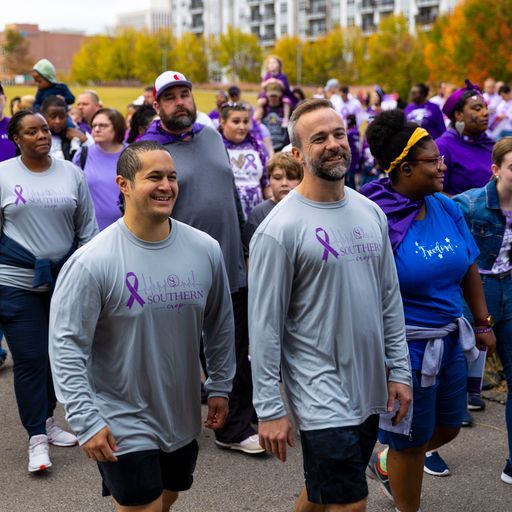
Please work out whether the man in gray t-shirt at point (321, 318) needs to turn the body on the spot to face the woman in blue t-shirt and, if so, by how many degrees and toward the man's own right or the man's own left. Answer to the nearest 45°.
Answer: approximately 90° to the man's own left

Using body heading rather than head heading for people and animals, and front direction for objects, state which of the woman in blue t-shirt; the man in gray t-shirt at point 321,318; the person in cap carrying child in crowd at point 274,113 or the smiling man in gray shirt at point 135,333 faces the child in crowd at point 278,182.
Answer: the person in cap carrying child in crowd at point 274,113

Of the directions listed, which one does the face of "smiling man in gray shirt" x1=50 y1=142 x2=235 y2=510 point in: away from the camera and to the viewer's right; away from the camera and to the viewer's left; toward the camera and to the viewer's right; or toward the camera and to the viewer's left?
toward the camera and to the viewer's right

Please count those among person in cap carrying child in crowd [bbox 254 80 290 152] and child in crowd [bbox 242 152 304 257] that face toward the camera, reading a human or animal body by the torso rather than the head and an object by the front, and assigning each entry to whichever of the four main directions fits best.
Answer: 2

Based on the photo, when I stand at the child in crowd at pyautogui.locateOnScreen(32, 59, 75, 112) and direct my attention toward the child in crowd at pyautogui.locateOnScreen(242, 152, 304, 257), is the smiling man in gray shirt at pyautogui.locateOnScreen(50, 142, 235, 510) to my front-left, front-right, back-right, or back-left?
front-right

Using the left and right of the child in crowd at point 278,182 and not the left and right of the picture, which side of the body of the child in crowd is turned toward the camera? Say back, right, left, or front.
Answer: front

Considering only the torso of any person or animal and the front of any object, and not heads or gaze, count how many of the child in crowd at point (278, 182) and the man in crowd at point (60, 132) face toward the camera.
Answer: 2

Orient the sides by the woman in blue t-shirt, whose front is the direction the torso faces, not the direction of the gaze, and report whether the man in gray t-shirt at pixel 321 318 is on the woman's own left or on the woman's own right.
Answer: on the woman's own right

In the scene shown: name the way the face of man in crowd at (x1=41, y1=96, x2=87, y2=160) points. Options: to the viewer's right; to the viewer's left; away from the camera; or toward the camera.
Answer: toward the camera

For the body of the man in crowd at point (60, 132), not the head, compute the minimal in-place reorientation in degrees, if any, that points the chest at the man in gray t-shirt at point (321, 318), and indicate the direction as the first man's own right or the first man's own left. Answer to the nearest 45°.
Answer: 0° — they already face them

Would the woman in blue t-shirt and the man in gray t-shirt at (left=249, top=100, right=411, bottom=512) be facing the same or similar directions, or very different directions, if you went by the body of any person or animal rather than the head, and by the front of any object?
same or similar directions

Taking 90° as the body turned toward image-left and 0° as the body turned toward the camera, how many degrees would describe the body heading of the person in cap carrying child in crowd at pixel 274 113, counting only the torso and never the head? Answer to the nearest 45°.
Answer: approximately 0°

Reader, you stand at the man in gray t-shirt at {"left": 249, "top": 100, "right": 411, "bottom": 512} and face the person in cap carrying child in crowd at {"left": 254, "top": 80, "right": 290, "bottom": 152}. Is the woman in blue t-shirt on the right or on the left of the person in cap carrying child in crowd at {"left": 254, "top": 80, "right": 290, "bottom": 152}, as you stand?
right

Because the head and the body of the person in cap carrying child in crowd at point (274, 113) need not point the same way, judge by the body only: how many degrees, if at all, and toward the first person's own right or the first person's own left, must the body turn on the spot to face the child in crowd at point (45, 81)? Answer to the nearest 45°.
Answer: approximately 45° to the first person's own right

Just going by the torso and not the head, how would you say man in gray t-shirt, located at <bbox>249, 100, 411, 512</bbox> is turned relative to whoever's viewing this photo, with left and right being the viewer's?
facing the viewer and to the right of the viewer

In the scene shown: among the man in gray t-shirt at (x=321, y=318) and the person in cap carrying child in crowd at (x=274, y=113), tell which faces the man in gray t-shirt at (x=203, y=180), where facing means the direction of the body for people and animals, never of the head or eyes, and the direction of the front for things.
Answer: the person in cap carrying child in crowd
